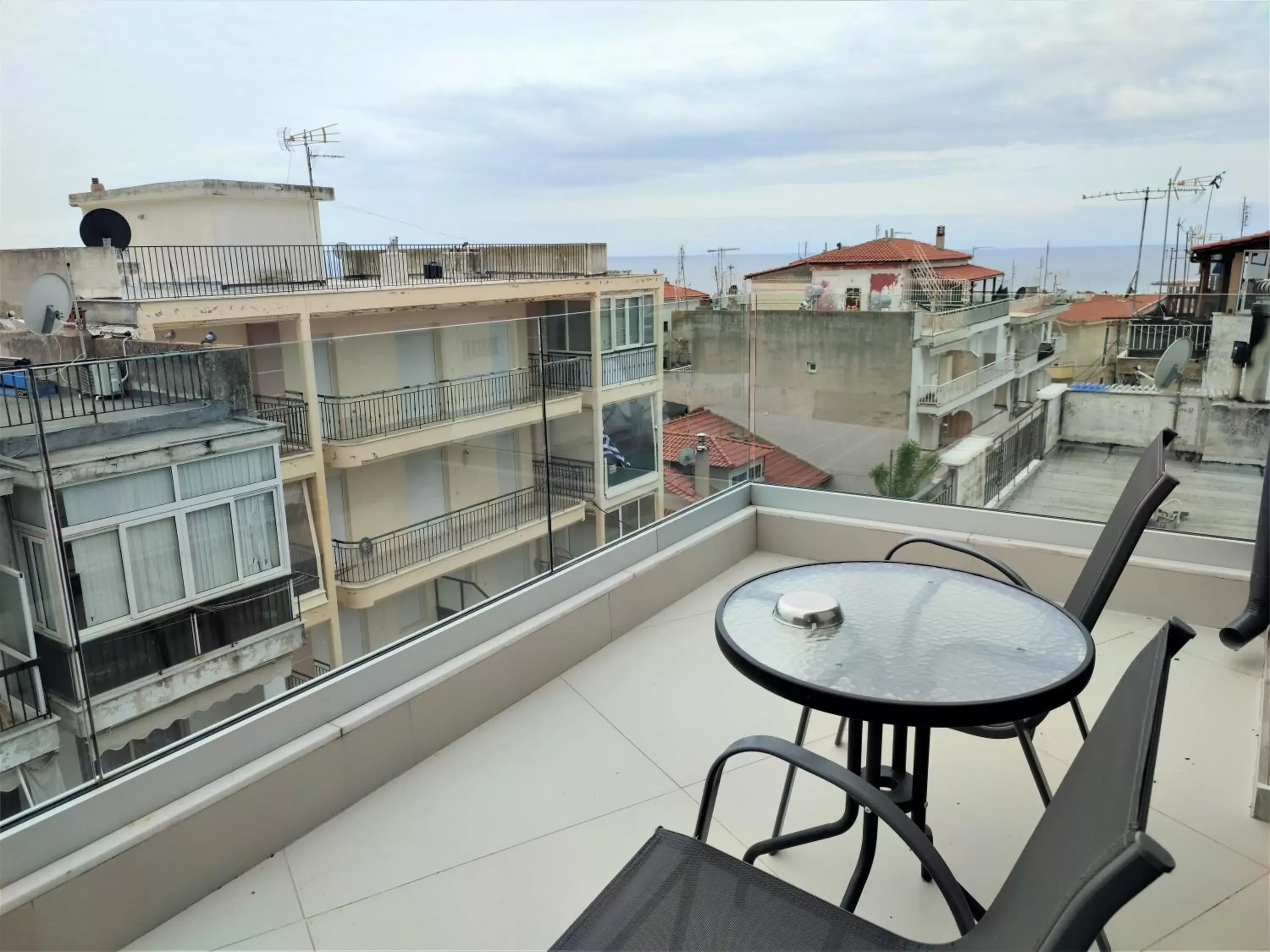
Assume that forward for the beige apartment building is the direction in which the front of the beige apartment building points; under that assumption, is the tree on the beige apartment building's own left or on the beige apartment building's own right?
on the beige apartment building's own left

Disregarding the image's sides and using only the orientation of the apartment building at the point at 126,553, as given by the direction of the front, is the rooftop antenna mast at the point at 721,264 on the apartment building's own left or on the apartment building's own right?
on the apartment building's own left

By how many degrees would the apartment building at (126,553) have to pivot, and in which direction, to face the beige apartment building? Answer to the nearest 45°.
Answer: approximately 90° to its left

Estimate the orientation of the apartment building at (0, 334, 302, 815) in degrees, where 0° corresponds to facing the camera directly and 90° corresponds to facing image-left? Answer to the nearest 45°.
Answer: approximately 315°

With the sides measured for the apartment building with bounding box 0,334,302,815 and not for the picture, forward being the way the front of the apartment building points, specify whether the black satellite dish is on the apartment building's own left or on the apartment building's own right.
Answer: on the apartment building's own left

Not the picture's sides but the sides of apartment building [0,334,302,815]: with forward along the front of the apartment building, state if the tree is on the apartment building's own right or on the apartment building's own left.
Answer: on the apartment building's own left

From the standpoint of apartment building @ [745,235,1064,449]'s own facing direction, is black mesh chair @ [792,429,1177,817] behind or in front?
in front

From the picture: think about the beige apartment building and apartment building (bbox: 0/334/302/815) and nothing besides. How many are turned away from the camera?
0

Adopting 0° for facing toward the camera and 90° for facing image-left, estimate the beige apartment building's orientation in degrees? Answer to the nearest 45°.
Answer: approximately 315°
